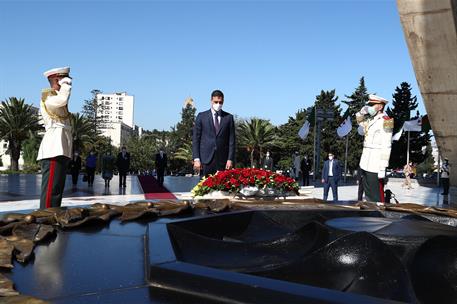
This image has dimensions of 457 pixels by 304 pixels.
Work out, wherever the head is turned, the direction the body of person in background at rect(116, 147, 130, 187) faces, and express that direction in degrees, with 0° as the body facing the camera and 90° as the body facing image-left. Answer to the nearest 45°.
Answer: approximately 0°

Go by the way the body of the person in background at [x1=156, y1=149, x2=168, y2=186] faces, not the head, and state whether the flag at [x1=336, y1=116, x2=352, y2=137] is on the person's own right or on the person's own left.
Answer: on the person's own left

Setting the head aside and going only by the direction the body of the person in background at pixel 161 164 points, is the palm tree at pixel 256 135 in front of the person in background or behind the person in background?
behind

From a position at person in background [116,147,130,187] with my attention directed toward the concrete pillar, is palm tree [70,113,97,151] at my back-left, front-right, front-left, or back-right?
back-left

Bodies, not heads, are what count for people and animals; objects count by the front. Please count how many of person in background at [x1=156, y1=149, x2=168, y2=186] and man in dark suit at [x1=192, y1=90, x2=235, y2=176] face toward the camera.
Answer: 2

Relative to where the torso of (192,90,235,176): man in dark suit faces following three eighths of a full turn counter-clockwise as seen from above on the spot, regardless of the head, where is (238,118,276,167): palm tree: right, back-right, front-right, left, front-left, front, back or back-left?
front-left

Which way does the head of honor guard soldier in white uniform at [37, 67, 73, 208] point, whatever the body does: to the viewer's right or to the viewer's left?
to the viewer's right
